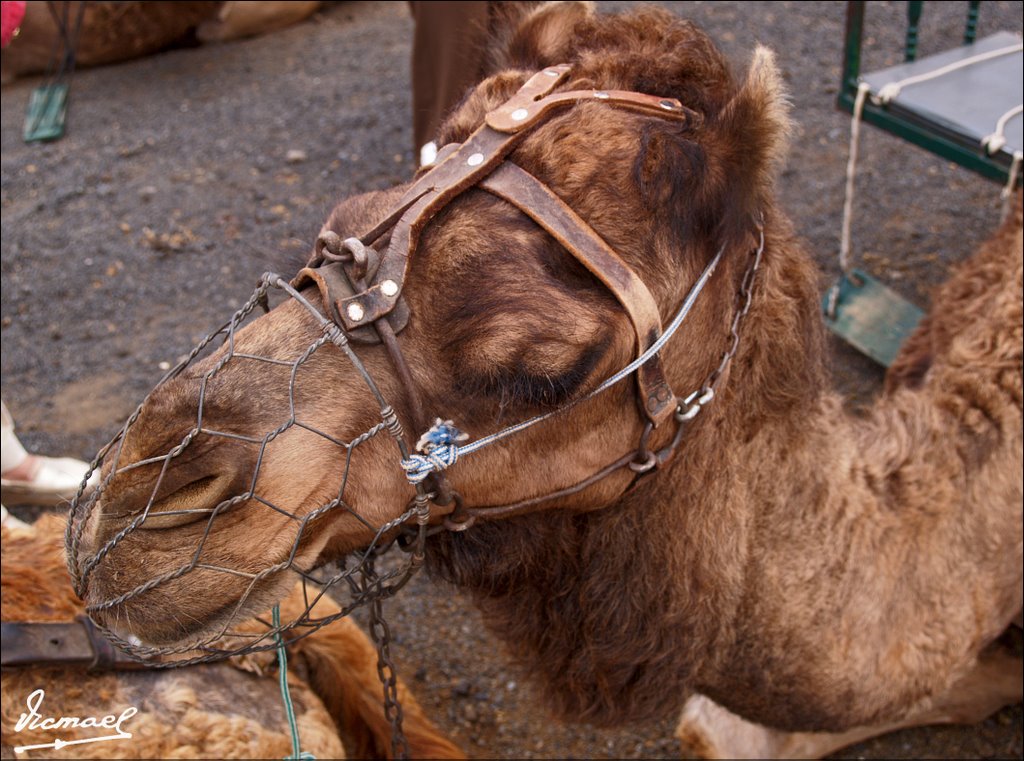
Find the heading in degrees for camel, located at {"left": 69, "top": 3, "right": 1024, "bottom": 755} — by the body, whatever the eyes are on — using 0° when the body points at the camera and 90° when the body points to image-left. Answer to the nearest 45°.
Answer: approximately 90°

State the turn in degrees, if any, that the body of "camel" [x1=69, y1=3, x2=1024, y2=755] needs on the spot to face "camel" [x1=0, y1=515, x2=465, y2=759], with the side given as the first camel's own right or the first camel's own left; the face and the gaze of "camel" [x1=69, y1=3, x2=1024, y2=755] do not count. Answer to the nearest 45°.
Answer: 0° — it already faces it
